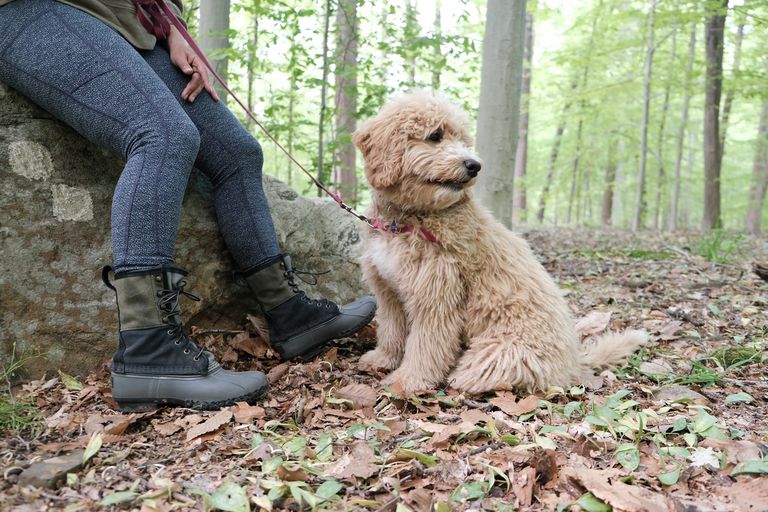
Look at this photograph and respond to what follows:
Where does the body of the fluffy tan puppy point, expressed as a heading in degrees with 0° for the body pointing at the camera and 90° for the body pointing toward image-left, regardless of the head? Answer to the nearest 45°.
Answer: approximately 45°

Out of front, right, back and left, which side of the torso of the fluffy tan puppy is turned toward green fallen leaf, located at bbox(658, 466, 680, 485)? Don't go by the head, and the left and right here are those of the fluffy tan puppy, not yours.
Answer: left

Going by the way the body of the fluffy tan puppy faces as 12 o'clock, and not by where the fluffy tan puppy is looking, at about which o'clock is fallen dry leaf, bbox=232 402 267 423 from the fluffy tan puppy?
The fallen dry leaf is roughly at 12 o'clock from the fluffy tan puppy.

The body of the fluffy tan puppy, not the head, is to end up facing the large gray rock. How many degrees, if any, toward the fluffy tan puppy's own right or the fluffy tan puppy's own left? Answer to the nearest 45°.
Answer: approximately 45° to the fluffy tan puppy's own right

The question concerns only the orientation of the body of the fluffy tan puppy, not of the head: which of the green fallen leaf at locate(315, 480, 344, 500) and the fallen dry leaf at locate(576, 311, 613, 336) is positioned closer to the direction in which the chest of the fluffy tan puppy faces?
the green fallen leaf

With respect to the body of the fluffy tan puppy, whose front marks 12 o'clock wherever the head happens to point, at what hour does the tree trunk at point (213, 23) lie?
The tree trunk is roughly at 3 o'clock from the fluffy tan puppy.

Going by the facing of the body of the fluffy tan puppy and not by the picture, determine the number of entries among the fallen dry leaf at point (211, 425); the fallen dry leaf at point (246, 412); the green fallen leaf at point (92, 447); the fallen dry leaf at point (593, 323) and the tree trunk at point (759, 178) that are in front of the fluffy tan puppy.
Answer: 3

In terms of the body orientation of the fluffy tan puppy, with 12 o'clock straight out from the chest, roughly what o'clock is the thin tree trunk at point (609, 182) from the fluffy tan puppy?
The thin tree trunk is roughly at 5 o'clock from the fluffy tan puppy.

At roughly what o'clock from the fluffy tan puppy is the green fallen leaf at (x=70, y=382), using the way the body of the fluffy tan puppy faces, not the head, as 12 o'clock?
The green fallen leaf is roughly at 1 o'clock from the fluffy tan puppy.

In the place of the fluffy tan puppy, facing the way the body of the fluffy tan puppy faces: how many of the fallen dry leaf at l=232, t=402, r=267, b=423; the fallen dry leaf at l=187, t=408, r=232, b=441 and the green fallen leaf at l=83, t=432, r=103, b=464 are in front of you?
3

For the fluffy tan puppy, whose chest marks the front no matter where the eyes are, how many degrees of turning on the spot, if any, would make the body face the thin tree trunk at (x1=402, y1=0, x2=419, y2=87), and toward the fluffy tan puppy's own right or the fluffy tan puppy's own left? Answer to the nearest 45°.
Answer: approximately 135° to the fluffy tan puppy's own right
